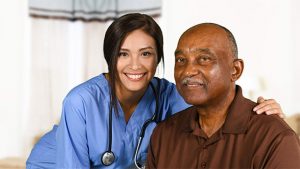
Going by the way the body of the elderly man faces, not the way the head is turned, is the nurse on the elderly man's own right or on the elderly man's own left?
on the elderly man's own right

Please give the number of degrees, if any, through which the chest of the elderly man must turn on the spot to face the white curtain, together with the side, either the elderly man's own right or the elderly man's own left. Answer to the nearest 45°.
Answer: approximately 90° to the elderly man's own right

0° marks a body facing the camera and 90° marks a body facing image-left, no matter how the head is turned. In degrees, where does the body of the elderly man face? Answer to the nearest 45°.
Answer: approximately 45°
